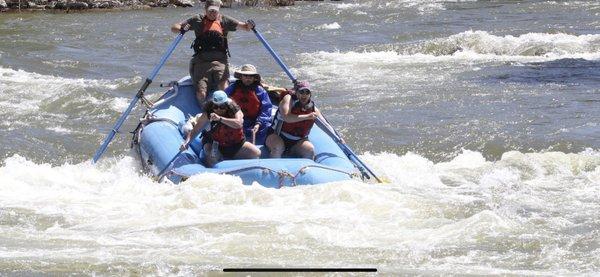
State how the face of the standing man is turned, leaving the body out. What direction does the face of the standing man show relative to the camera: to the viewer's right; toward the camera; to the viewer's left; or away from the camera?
toward the camera

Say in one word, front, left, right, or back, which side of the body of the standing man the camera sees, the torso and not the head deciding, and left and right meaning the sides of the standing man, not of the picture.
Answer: front
